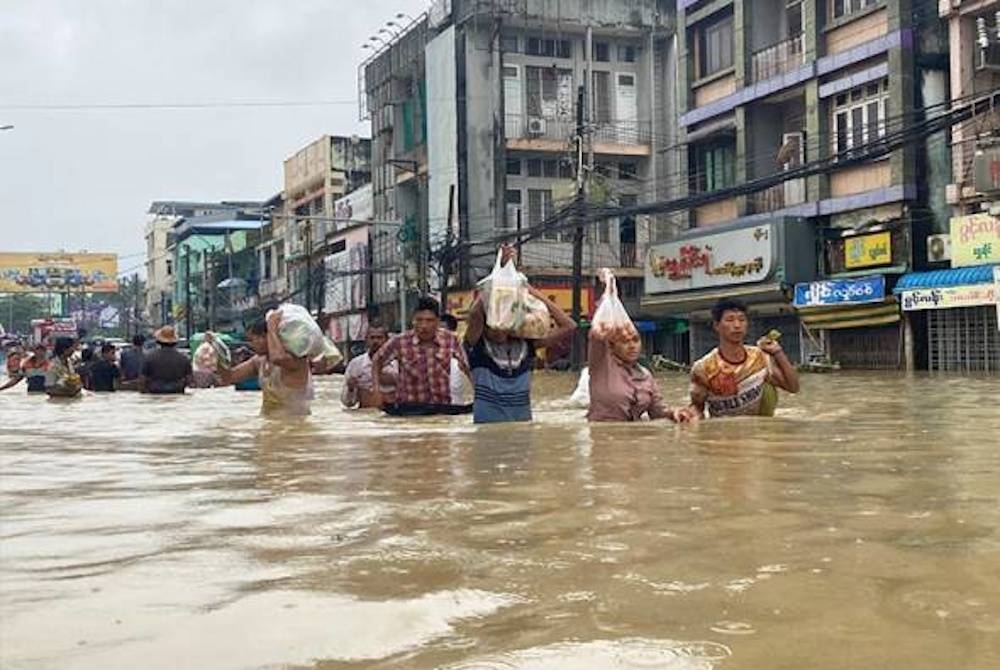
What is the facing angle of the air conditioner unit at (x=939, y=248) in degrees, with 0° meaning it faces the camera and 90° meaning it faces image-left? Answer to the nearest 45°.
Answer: approximately 45°

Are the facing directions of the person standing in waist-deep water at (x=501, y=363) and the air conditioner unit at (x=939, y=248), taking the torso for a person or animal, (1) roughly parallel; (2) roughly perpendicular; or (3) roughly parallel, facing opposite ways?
roughly perpendicular

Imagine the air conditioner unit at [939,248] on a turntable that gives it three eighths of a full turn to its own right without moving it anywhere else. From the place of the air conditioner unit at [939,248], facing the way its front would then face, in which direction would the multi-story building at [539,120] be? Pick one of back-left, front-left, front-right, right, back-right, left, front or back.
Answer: front-left

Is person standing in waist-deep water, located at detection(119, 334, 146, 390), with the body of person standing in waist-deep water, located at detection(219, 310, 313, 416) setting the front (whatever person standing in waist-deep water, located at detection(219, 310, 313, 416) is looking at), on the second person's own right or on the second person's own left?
on the second person's own right

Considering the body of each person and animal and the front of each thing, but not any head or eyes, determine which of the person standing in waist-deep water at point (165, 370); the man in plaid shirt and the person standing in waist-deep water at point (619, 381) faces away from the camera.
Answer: the person standing in waist-deep water at point (165, 370)

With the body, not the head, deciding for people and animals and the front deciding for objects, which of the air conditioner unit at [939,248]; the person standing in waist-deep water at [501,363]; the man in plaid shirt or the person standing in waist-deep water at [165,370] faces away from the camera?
the person standing in waist-deep water at [165,370]

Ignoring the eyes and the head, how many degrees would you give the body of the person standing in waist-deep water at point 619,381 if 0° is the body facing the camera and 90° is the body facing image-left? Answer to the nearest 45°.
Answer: approximately 315°

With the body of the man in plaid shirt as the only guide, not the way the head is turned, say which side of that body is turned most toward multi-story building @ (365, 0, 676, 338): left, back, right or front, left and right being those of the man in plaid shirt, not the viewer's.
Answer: back

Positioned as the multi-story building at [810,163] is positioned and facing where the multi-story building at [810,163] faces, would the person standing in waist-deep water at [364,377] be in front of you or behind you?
in front

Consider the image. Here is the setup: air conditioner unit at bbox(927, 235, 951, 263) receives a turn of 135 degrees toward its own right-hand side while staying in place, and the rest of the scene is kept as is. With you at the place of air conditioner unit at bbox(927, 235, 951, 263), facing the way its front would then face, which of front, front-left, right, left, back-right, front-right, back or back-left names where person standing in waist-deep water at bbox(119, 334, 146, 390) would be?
back-left

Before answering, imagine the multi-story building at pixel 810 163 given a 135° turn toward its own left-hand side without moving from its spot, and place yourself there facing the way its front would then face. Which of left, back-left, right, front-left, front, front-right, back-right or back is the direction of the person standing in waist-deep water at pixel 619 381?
right

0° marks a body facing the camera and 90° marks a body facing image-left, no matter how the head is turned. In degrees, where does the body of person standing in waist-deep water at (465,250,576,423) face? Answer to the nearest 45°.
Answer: approximately 0°

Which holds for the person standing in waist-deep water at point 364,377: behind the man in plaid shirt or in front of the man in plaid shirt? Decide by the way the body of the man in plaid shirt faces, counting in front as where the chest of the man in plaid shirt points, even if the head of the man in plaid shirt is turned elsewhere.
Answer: behind
